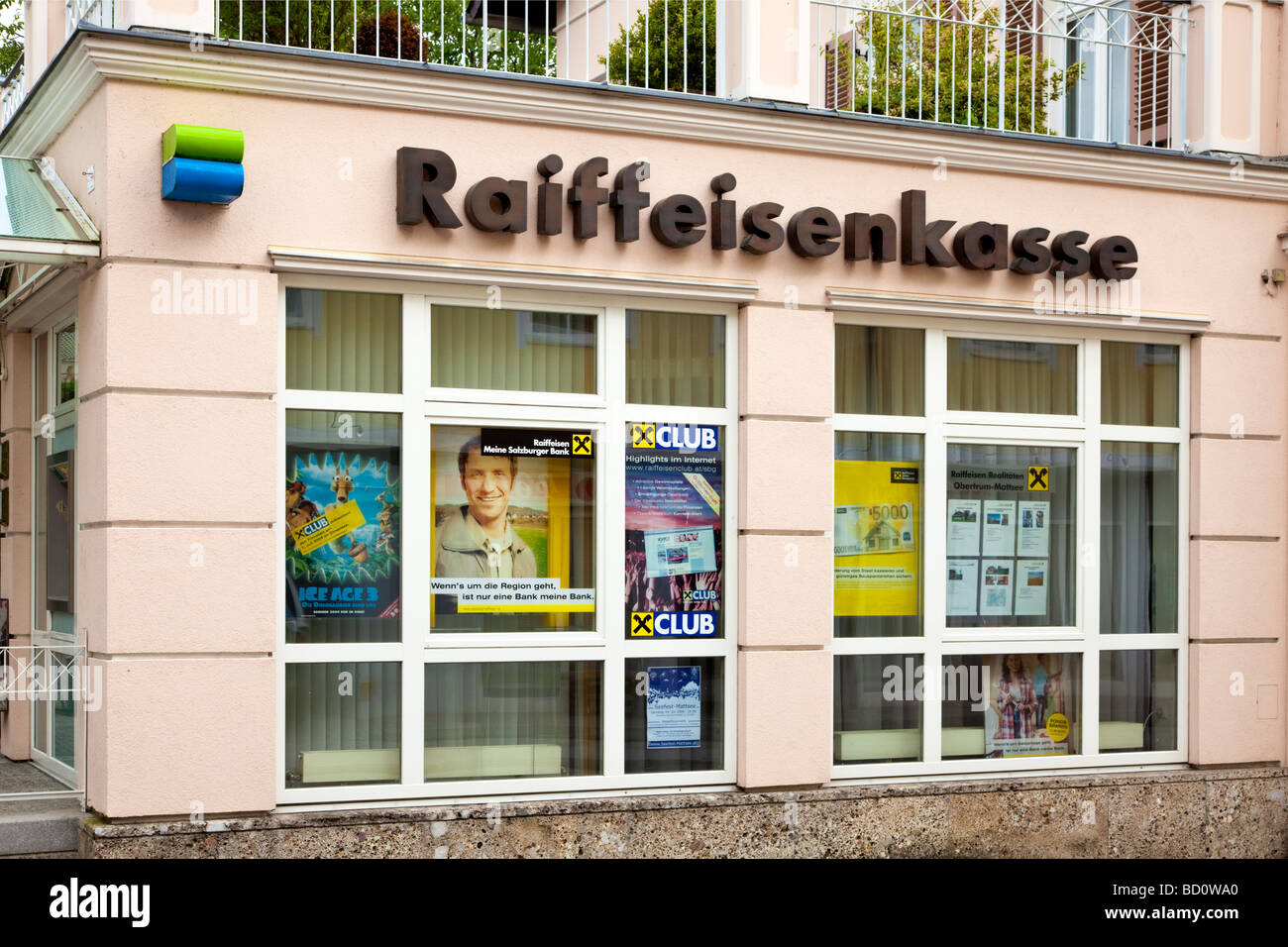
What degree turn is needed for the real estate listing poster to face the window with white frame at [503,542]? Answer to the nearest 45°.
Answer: approximately 45° to its right

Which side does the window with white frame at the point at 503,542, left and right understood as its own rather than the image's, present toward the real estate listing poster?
left

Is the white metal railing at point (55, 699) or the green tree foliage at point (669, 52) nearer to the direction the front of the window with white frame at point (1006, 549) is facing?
the white metal railing

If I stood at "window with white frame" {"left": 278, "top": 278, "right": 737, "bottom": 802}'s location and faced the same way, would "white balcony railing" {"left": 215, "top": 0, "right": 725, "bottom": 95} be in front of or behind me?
behind

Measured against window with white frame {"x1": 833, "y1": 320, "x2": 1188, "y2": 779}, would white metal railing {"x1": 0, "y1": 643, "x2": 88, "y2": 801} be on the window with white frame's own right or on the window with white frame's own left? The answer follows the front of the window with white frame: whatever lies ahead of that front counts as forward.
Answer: on the window with white frame's own right

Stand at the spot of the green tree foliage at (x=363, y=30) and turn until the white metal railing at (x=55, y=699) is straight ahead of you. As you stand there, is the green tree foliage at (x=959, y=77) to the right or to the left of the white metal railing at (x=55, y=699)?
left

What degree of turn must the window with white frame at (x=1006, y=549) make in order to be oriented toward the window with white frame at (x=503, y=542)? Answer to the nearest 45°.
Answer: approximately 45° to its right

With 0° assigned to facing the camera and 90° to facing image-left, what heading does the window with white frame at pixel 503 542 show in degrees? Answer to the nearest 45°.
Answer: approximately 0°

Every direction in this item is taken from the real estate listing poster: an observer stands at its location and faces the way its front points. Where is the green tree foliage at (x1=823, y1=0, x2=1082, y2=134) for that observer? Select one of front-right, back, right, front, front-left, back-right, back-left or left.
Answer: back

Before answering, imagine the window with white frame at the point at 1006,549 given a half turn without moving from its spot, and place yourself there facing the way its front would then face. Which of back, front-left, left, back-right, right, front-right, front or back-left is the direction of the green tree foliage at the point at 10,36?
front-left

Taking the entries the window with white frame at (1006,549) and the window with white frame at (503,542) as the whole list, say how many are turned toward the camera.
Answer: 2

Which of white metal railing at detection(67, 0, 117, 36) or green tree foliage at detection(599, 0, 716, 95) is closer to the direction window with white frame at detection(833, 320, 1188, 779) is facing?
the white metal railing
